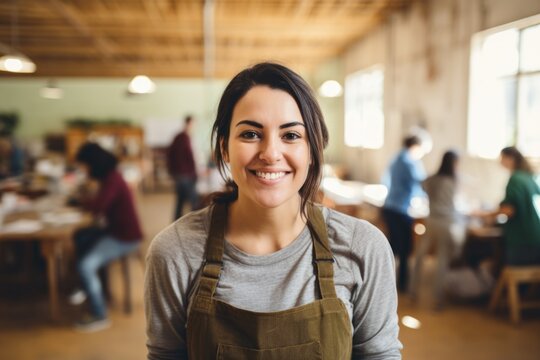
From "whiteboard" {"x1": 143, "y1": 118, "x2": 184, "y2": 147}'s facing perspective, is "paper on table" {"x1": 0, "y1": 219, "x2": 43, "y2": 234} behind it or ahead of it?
ahead

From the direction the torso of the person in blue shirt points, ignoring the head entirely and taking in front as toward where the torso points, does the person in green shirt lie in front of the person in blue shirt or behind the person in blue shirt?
in front

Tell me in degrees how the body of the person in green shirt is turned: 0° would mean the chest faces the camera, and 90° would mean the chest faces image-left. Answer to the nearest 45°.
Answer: approximately 90°

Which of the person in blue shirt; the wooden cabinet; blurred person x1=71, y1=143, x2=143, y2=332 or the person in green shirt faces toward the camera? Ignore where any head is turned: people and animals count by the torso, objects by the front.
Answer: the wooden cabinet

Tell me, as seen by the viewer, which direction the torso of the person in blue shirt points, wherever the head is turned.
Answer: to the viewer's right

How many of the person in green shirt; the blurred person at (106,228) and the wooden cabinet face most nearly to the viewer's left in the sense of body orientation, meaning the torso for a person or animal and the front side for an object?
2

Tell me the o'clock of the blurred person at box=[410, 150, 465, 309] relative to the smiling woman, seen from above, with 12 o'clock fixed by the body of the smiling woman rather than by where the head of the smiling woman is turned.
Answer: The blurred person is roughly at 7 o'clock from the smiling woman.

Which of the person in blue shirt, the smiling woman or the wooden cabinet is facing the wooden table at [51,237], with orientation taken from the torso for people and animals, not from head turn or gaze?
the wooden cabinet

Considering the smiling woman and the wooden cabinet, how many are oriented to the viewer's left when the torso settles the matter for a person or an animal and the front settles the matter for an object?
0

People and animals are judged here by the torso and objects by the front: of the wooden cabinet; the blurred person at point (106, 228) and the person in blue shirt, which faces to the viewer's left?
the blurred person

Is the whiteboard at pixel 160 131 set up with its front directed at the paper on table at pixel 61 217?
yes

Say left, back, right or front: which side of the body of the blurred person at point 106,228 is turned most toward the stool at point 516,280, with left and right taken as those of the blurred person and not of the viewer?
back
